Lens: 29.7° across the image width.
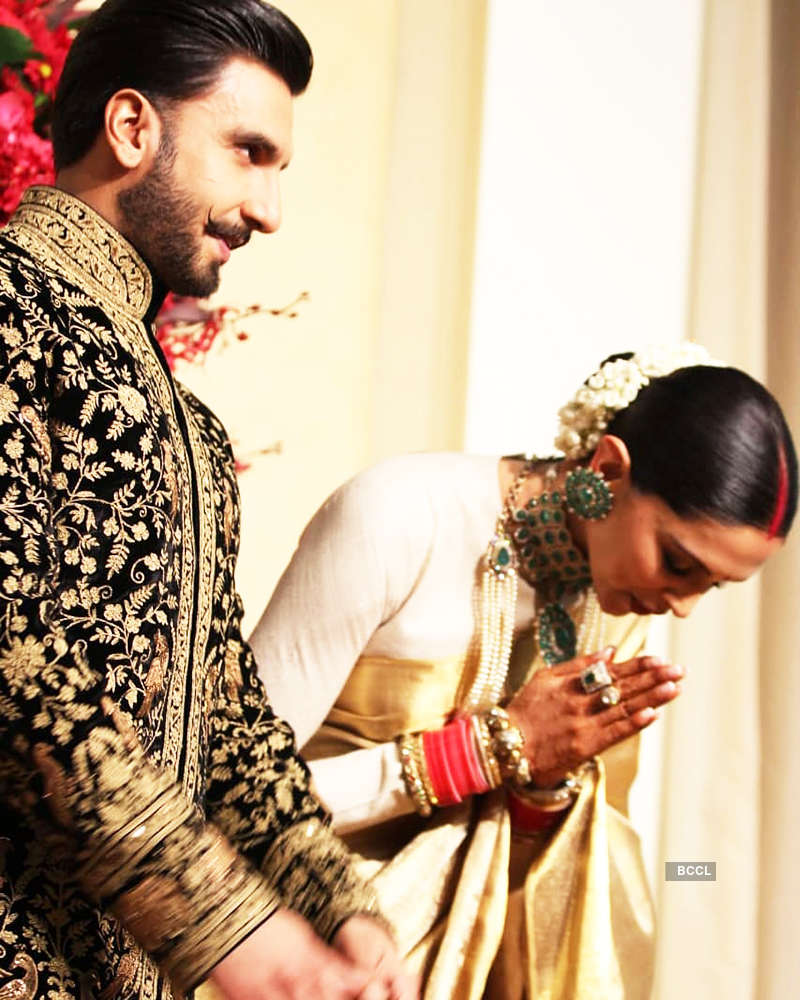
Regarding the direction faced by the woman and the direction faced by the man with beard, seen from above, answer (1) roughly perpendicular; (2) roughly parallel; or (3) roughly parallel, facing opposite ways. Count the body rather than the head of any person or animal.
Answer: roughly parallel

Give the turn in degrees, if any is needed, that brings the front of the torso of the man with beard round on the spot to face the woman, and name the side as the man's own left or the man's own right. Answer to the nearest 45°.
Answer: approximately 90° to the man's own left

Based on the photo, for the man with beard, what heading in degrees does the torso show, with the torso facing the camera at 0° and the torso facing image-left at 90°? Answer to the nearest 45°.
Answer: approximately 315°

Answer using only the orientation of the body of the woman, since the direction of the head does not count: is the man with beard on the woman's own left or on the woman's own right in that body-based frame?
on the woman's own right

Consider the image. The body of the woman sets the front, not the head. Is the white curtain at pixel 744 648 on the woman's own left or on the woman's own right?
on the woman's own left

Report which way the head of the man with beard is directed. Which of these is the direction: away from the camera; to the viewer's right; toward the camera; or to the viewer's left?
to the viewer's right

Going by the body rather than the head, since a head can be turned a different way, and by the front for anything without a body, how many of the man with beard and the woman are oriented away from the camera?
0

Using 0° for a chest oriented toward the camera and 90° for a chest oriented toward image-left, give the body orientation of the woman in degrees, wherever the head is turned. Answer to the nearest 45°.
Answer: approximately 315°
